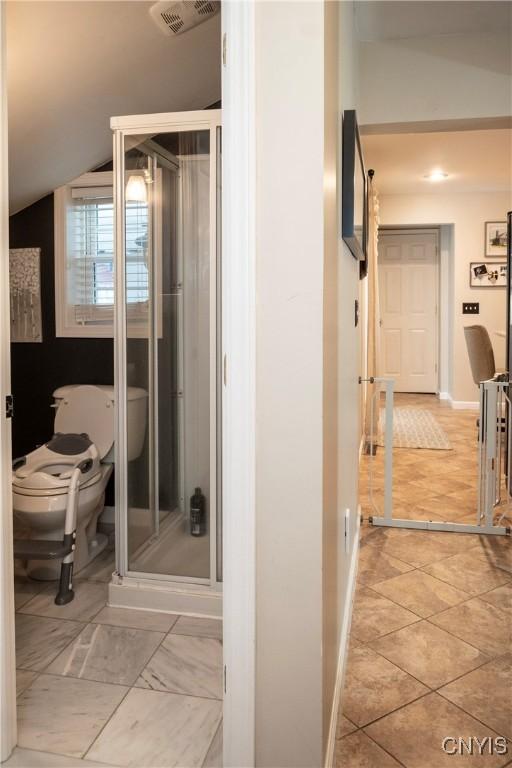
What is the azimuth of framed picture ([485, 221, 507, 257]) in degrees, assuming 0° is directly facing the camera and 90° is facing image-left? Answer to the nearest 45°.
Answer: approximately 0°

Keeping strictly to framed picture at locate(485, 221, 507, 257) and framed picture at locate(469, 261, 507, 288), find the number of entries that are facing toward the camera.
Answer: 2

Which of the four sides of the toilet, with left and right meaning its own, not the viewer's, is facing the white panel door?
back

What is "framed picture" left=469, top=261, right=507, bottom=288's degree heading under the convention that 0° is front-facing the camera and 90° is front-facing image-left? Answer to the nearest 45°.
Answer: approximately 0°

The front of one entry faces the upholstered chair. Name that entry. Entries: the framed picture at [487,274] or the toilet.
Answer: the framed picture
